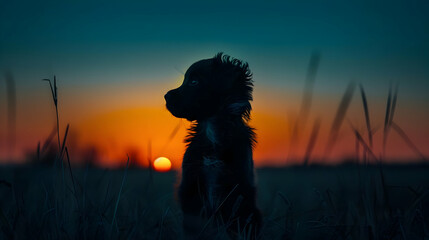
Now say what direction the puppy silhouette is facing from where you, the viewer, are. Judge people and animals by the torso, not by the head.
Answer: facing the viewer and to the left of the viewer
